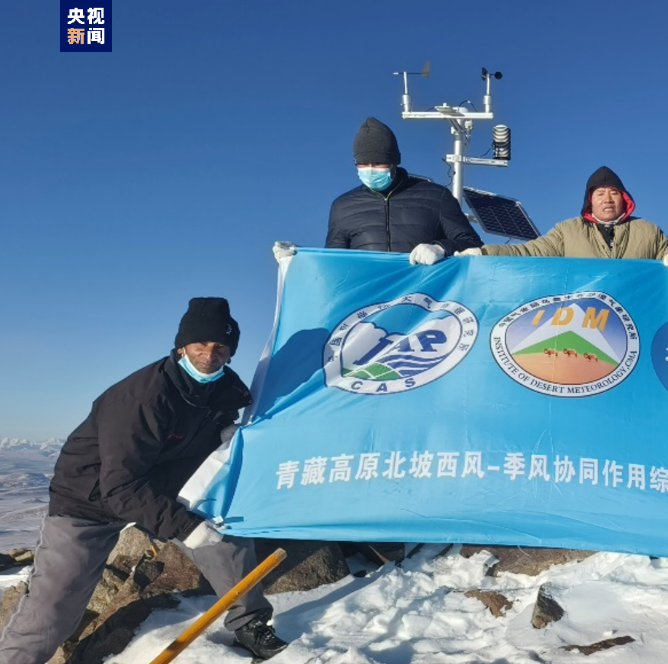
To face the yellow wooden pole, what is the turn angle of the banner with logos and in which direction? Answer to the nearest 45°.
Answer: approximately 45° to its right

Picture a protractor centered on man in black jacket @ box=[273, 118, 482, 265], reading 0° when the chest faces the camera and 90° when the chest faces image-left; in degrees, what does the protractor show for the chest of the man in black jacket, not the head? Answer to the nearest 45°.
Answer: approximately 0°

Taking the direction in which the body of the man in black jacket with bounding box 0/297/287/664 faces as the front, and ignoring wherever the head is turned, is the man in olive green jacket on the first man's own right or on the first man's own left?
on the first man's own left

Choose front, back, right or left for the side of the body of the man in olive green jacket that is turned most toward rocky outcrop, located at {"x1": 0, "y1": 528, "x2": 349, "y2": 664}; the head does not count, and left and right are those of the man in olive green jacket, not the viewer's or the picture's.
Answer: right

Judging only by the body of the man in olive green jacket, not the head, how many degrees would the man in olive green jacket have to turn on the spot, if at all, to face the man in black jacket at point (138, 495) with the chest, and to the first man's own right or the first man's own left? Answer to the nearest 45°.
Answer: approximately 45° to the first man's own right

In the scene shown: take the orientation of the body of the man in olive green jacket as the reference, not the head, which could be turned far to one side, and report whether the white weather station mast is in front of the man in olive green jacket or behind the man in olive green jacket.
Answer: behind

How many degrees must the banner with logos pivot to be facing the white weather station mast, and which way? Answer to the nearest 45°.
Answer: approximately 180°
